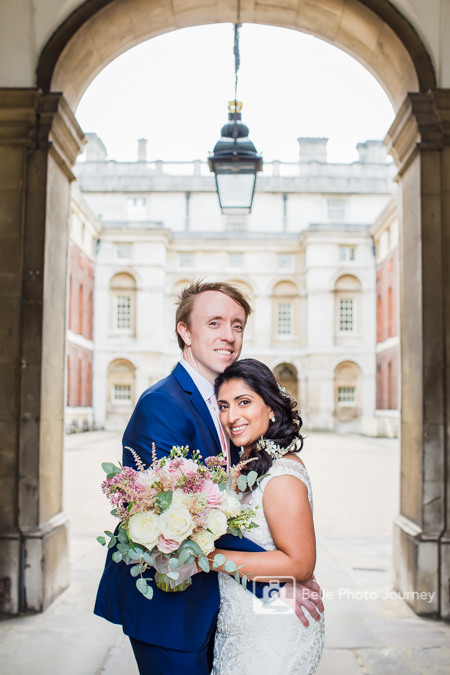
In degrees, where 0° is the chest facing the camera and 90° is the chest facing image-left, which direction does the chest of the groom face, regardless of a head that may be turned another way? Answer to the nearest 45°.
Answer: approximately 315°

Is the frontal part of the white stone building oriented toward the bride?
yes

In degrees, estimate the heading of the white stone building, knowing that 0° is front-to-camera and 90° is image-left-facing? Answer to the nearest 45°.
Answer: approximately 0°

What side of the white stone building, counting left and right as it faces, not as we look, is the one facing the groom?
front

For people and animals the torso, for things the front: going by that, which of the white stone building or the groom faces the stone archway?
the white stone building

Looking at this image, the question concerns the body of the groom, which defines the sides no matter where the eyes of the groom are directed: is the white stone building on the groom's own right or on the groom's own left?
on the groom's own left

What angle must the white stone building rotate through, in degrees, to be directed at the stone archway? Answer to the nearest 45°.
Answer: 0° — it already faces it
